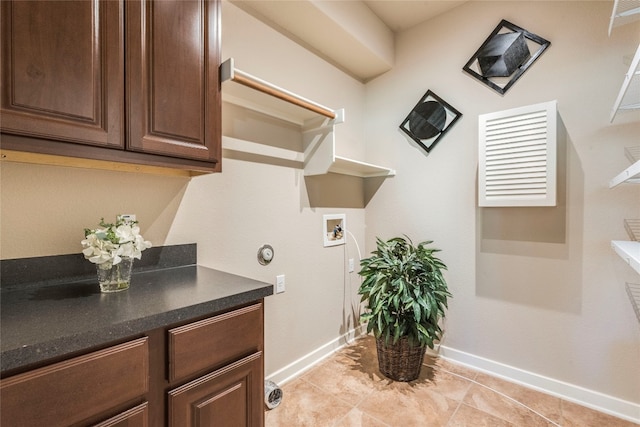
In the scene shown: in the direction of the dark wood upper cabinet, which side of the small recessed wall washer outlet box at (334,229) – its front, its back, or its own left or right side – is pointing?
right

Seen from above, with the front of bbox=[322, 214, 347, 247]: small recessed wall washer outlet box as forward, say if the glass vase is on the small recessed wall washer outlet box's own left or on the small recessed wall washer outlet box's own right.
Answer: on the small recessed wall washer outlet box's own right

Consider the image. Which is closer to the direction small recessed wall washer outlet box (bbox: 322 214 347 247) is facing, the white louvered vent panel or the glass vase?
the white louvered vent panel

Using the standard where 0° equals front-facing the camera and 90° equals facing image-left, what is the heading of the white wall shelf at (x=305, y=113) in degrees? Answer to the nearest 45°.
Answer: approximately 315°
